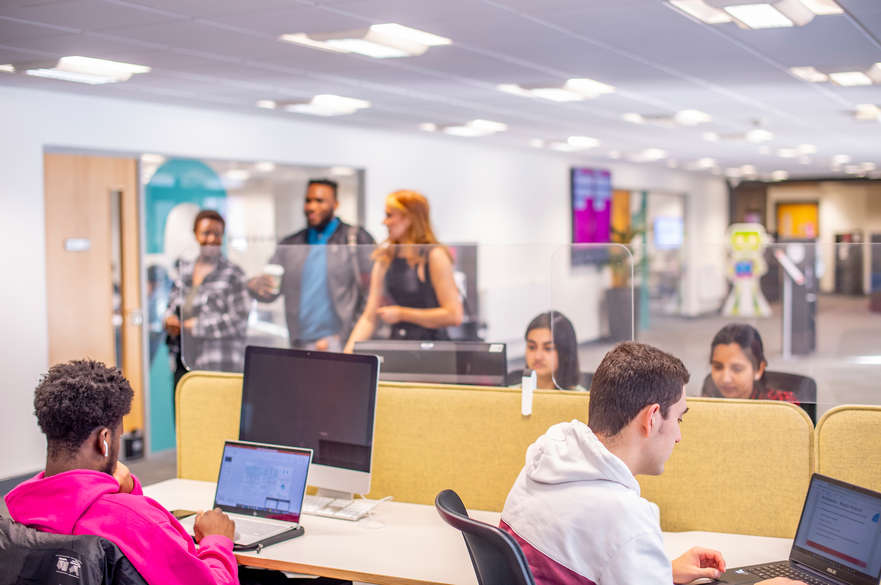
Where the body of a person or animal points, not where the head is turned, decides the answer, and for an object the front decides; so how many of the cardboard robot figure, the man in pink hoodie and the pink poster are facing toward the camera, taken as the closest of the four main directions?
2

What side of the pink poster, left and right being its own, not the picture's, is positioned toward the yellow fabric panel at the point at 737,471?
front

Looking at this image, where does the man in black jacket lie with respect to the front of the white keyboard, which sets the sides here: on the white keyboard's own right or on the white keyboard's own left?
on the white keyboard's own right

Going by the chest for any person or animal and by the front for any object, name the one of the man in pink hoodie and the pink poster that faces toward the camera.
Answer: the pink poster

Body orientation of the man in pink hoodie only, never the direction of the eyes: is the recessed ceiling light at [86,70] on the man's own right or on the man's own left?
on the man's own left

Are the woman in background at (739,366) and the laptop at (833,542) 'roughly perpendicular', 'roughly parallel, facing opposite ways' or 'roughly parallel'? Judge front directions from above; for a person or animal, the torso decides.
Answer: roughly parallel

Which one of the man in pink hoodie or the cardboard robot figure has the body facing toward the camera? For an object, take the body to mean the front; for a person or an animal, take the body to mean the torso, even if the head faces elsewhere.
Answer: the cardboard robot figure

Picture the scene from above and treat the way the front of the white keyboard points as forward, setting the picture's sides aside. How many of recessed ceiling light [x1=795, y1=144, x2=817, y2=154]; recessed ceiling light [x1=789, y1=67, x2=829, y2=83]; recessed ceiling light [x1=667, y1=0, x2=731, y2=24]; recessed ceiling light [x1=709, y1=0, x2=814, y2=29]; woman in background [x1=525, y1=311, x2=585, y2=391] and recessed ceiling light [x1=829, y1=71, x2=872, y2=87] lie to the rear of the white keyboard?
6

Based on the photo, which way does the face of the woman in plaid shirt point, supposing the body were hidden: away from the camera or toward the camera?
toward the camera

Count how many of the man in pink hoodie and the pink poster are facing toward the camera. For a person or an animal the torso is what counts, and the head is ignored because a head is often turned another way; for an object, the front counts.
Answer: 1

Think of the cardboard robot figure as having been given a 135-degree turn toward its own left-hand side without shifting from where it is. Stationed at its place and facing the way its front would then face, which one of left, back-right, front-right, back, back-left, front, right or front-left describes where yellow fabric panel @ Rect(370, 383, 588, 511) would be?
back-right

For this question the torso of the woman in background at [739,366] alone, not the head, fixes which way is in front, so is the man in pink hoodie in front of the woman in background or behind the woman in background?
in front

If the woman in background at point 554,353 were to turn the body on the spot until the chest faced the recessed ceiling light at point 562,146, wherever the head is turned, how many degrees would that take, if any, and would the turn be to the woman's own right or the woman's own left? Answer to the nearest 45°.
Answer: approximately 135° to the woman's own right

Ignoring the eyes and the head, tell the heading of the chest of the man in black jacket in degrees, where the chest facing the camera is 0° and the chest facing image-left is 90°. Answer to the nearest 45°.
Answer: approximately 45°

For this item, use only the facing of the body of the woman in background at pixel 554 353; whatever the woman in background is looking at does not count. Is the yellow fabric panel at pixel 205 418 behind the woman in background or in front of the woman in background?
in front
